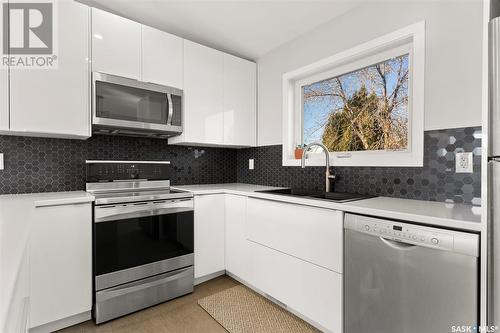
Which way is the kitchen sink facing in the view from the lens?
facing the viewer and to the left of the viewer

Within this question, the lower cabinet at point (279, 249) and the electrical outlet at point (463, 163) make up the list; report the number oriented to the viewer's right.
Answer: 0

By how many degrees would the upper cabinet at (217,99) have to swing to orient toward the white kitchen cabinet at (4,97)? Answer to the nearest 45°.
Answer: approximately 90° to its right

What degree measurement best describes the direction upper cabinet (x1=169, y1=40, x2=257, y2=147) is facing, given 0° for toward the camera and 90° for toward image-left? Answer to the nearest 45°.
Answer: approximately 315°

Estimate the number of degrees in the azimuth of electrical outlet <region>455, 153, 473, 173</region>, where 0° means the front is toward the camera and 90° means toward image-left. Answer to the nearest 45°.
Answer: approximately 0°

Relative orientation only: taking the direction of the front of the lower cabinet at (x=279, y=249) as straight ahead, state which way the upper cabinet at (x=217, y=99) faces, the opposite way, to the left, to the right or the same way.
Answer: to the left

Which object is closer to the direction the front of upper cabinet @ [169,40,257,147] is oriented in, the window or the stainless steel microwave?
the window

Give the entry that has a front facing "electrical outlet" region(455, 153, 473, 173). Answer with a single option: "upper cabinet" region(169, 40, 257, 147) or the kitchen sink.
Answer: the upper cabinet

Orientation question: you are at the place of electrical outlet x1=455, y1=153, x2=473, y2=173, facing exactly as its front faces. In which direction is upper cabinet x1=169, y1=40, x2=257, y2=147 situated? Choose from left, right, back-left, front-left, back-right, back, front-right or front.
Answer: right

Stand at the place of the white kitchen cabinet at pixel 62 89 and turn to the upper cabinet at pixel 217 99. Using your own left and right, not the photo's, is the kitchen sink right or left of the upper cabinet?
right

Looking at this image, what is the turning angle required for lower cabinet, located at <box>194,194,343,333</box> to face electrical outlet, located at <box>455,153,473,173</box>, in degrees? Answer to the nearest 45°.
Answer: approximately 135° to its left

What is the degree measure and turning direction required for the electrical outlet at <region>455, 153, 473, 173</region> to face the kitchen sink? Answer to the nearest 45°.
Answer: approximately 90° to its right

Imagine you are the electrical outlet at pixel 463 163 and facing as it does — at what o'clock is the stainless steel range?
The stainless steel range is roughly at 2 o'clock from the electrical outlet.
